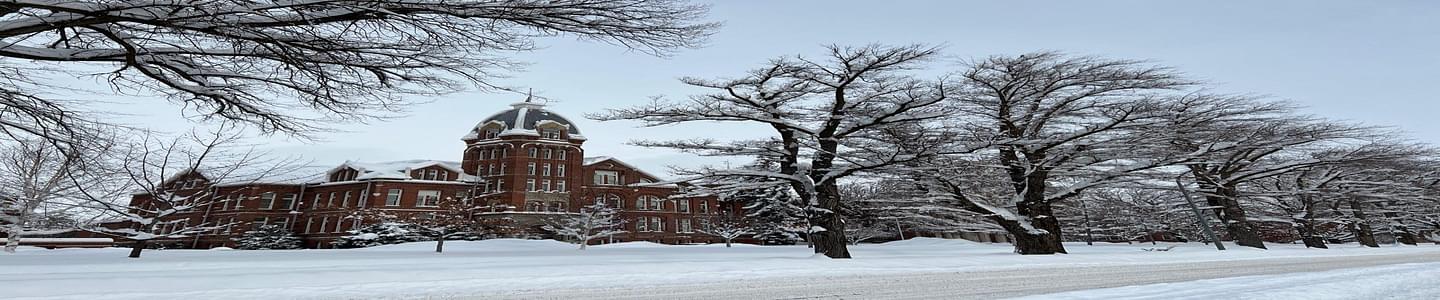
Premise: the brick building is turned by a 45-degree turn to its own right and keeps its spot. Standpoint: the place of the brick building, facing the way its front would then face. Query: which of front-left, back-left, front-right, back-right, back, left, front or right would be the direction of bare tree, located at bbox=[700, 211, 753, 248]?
left

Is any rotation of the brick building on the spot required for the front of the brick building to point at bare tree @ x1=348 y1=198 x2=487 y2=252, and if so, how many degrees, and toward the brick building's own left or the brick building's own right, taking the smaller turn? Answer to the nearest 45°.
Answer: approximately 45° to the brick building's own right

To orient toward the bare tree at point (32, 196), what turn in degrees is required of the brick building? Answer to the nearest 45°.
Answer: approximately 45° to its right

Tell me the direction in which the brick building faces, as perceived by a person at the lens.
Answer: facing the viewer

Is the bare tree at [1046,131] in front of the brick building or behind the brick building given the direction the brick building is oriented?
in front

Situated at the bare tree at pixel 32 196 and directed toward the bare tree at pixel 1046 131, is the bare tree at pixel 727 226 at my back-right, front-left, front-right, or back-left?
front-left

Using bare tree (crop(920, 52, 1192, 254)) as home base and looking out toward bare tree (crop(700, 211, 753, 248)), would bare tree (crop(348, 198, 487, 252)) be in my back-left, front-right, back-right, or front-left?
front-left
